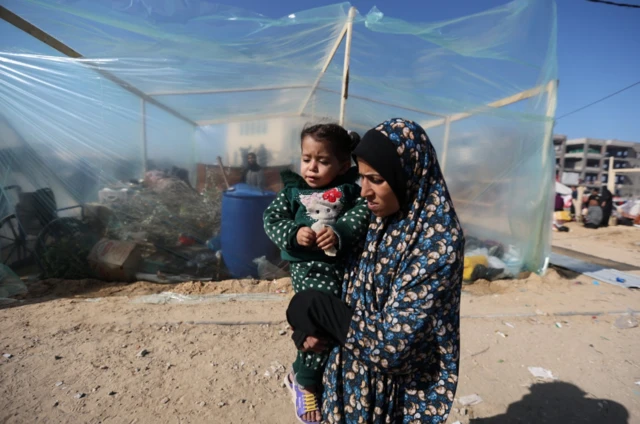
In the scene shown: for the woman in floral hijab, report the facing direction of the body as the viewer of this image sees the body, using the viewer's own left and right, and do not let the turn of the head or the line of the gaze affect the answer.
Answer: facing to the left of the viewer

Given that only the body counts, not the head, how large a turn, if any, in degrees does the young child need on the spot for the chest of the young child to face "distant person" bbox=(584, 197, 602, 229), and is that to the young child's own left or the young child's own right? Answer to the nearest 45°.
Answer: approximately 135° to the young child's own left

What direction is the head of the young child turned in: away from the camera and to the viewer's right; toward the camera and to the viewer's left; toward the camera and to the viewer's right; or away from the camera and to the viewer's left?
toward the camera and to the viewer's left

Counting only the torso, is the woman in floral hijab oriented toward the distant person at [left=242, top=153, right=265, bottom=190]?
no

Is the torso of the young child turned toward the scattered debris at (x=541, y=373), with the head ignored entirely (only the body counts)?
no

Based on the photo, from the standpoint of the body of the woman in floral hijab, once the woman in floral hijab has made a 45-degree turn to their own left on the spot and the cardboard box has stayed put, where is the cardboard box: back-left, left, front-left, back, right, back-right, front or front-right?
right

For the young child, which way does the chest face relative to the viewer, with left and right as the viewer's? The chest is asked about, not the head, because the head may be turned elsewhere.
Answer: facing the viewer

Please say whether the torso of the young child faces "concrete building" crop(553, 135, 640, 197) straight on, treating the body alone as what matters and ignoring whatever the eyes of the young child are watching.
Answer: no

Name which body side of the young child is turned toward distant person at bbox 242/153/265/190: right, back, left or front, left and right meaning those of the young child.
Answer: back
